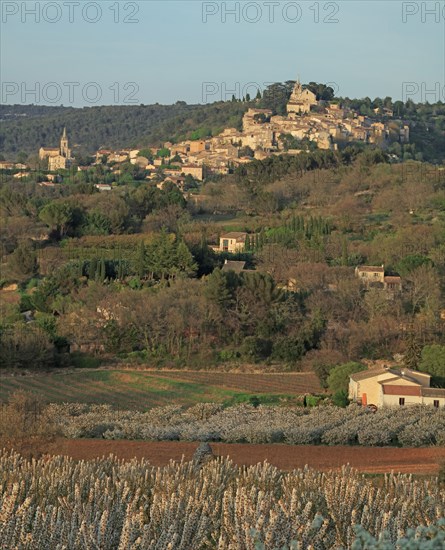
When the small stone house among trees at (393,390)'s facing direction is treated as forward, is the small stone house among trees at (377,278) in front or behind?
behind

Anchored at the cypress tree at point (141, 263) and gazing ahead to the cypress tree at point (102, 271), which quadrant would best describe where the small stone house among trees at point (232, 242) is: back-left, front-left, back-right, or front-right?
back-right

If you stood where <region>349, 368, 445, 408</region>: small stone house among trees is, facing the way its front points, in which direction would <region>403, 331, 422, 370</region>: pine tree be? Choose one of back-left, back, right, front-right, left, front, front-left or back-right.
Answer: back

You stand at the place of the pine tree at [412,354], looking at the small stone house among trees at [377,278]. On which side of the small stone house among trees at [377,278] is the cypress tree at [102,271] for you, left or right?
left

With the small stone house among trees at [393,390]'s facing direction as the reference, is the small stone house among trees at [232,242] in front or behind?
behind

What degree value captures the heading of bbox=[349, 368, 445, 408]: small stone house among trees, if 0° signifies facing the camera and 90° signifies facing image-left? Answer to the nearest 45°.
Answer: approximately 0°

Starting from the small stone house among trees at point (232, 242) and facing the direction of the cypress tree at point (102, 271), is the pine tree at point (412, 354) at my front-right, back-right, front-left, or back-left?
front-left

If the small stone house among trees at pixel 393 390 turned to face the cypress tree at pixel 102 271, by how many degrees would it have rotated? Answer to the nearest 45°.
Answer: approximately 135° to its right
